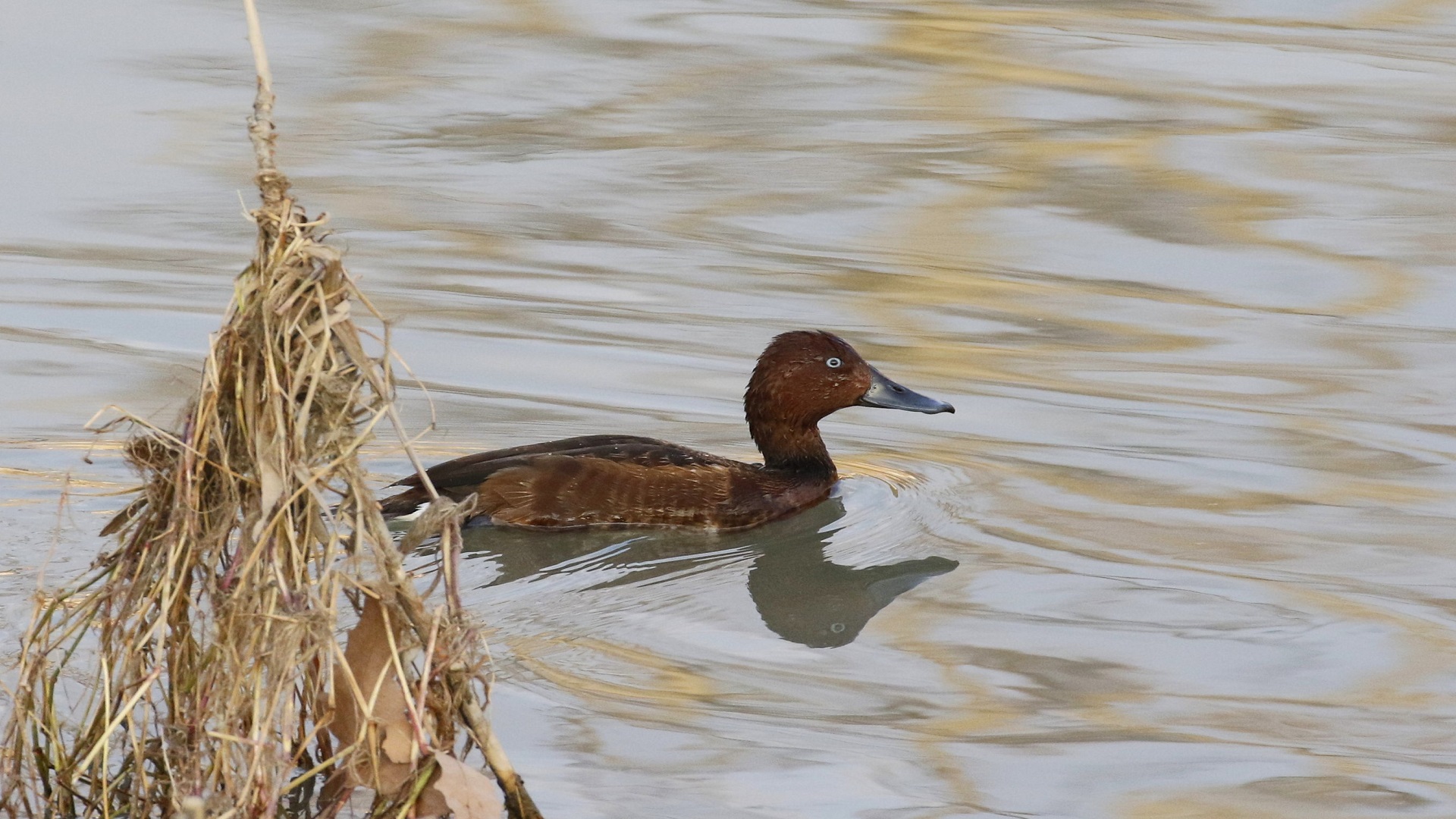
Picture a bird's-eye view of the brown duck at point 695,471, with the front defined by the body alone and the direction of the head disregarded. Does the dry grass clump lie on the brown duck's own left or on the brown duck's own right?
on the brown duck's own right

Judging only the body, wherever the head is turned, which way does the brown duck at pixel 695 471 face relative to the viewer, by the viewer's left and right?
facing to the right of the viewer

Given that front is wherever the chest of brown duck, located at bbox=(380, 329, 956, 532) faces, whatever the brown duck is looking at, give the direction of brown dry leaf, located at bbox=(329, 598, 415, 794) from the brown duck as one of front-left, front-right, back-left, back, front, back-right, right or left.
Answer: right

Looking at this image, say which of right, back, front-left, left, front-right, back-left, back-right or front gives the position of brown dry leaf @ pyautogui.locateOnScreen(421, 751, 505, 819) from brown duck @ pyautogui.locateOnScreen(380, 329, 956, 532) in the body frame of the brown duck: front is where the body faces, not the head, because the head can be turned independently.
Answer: right
